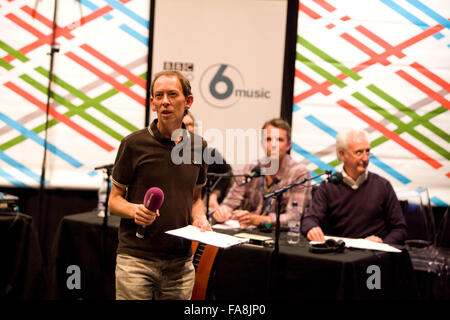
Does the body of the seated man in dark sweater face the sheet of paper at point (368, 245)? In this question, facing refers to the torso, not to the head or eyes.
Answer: yes

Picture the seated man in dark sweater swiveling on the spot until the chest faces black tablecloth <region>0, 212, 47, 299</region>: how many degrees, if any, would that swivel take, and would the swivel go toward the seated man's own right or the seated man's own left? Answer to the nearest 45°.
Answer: approximately 90° to the seated man's own right

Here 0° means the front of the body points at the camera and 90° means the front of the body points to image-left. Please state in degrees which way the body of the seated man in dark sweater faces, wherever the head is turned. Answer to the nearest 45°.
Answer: approximately 0°
